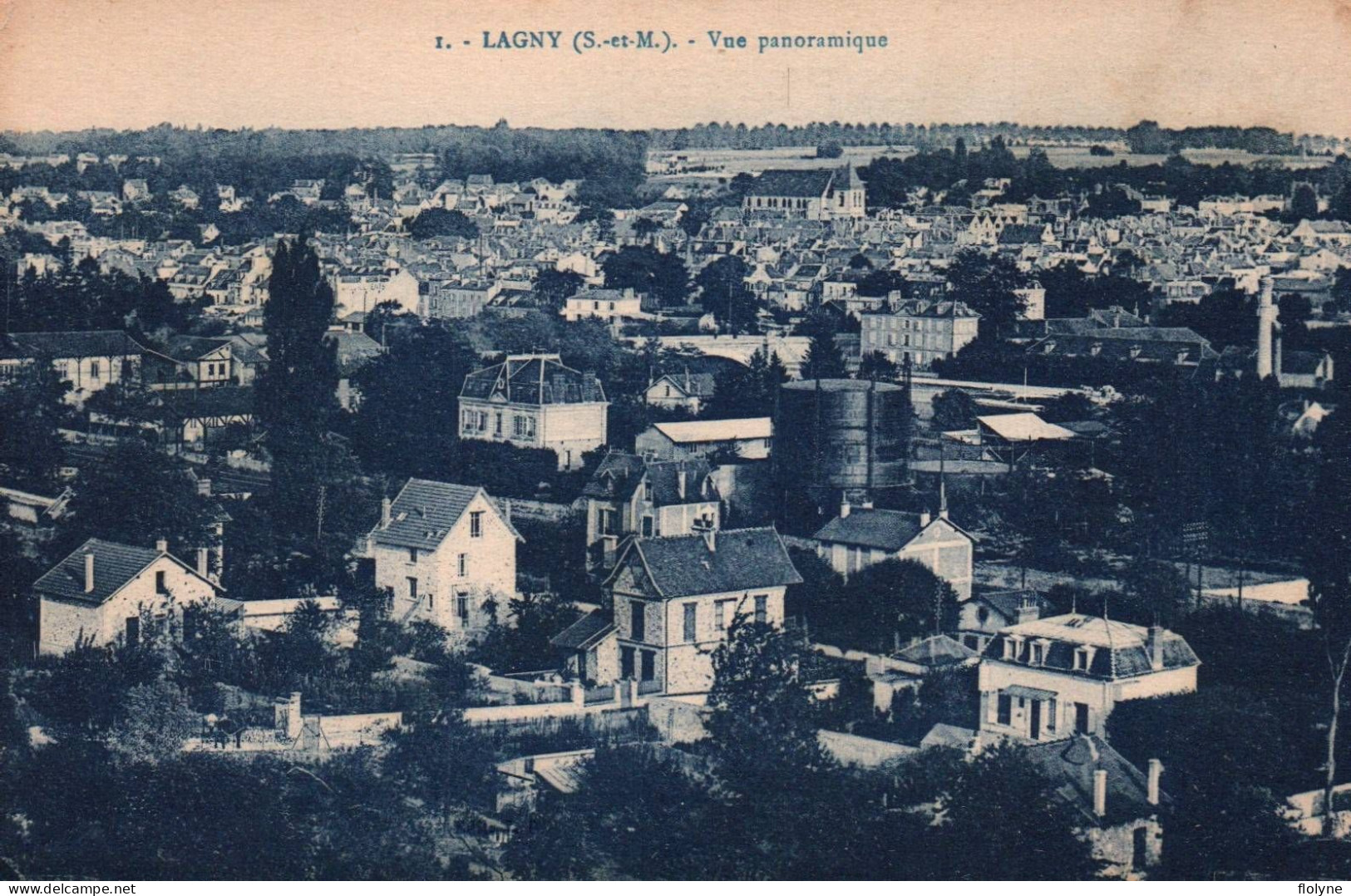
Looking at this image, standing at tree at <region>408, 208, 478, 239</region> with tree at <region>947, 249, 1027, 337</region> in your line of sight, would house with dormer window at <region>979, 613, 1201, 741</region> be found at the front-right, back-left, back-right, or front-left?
front-right

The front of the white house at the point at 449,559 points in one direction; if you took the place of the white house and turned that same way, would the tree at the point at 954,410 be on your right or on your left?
on your left

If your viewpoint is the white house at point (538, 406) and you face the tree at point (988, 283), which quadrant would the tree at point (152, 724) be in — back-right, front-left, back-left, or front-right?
back-right

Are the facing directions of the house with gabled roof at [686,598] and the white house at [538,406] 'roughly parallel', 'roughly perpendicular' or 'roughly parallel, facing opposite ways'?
roughly parallel

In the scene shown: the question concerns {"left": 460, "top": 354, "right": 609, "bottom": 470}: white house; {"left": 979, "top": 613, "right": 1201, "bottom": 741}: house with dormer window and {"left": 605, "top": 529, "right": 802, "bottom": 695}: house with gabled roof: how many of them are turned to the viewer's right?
0

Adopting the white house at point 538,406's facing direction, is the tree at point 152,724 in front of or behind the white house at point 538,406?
in front

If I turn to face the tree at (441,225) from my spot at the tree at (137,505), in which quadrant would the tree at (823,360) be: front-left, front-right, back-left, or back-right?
front-right

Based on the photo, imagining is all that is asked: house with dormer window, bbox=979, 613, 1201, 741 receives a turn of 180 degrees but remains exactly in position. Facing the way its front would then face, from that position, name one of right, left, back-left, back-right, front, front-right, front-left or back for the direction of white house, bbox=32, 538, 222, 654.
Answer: back-left

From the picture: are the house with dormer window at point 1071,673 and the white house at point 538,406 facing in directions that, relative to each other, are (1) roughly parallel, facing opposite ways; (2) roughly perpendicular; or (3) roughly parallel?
roughly parallel

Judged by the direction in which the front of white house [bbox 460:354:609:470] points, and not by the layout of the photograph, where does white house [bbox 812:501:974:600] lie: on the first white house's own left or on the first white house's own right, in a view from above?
on the first white house's own left

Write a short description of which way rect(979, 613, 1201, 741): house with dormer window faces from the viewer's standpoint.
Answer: facing the viewer and to the left of the viewer

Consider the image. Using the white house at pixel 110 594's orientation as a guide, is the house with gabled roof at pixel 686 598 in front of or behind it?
in front

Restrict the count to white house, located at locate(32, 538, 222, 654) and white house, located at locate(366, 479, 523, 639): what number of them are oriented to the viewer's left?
0
